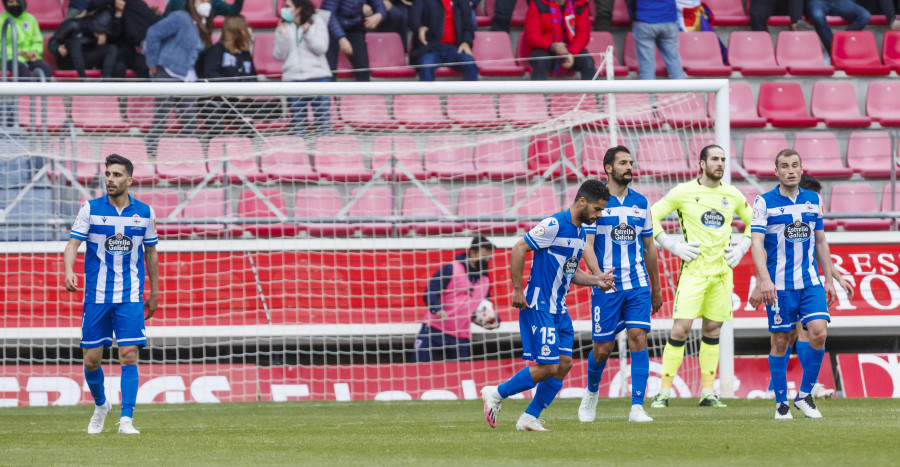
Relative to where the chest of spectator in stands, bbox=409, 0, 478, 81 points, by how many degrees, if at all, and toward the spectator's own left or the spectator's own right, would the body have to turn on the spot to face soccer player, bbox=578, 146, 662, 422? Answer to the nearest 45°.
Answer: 0° — they already face them

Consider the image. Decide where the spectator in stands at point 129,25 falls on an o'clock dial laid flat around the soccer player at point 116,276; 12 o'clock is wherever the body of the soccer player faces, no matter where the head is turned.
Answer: The spectator in stands is roughly at 6 o'clock from the soccer player.

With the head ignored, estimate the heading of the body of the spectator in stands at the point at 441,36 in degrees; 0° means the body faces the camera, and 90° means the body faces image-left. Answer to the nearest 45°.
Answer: approximately 0°

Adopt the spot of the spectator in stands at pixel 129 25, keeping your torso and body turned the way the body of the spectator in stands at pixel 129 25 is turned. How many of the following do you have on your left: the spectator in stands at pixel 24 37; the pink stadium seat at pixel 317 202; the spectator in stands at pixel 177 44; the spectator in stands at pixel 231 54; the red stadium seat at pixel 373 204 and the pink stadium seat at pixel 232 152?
5

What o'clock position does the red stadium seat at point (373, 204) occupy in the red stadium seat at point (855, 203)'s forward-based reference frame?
the red stadium seat at point (373, 204) is roughly at 2 o'clock from the red stadium seat at point (855, 203).

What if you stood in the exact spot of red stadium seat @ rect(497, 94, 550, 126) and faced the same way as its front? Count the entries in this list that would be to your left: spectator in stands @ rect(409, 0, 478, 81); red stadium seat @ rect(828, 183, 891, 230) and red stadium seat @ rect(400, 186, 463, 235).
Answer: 1

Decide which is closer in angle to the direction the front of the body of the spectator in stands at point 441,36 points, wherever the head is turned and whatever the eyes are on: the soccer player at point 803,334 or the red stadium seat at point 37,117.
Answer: the soccer player

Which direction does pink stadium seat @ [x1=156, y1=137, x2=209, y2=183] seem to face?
toward the camera

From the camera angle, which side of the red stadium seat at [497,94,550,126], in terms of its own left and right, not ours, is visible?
front

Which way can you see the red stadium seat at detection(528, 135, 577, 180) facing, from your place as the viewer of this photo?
facing the viewer
